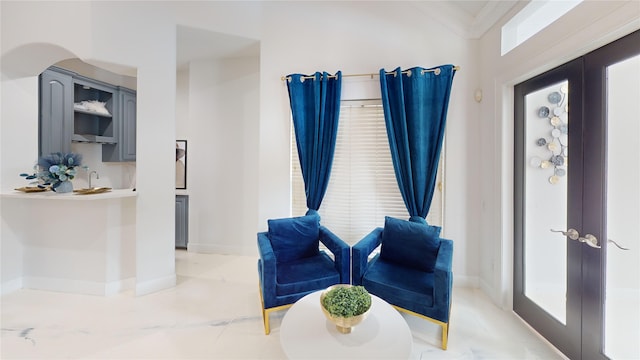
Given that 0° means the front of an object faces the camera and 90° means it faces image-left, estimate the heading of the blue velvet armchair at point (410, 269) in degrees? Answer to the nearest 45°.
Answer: approximately 45°

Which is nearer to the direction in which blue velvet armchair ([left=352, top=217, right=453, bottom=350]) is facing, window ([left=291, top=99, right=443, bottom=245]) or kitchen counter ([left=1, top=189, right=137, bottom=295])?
the kitchen counter

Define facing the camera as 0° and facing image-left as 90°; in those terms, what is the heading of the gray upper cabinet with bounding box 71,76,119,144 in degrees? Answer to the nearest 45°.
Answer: approximately 315°

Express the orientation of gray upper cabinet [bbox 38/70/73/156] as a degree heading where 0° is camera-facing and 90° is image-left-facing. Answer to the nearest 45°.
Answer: approximately 315°

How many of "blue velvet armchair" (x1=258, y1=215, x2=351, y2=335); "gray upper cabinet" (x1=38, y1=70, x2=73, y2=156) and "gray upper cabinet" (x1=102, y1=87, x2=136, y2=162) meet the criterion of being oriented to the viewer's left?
0

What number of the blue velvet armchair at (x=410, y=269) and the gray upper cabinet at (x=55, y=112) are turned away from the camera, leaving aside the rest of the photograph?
0

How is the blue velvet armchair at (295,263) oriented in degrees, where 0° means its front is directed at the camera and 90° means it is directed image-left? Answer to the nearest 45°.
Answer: approximately 315°

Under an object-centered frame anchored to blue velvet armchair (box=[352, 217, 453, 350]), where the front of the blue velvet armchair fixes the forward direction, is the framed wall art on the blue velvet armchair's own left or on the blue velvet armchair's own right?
on the blue velvet armchair's own right
